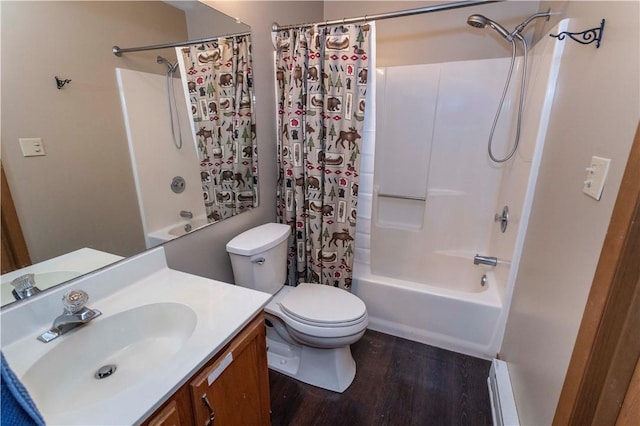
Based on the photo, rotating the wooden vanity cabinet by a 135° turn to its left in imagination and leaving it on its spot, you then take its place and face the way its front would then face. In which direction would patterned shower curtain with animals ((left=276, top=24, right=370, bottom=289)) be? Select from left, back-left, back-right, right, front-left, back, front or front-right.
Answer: front-right

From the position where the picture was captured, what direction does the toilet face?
facing the viewer and to the right of the viewer

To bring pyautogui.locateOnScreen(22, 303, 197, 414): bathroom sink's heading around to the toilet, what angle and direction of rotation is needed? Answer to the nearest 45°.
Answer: approximately 45° to its left

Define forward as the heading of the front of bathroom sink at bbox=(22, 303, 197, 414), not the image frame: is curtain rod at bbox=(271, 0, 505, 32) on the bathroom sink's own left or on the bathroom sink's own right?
on the bathroom sink's own left

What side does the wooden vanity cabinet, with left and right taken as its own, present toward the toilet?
left

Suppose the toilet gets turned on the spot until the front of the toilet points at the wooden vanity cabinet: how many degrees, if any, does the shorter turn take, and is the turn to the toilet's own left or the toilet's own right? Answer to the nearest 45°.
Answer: approximately 45° to the toilet's own right

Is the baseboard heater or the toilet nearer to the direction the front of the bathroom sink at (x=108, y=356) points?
the baseboard heater

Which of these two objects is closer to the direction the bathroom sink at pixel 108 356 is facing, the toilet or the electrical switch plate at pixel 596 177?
the electrical switch plate

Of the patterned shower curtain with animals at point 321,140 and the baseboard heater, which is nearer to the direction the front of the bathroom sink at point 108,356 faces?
the baseboard heater
